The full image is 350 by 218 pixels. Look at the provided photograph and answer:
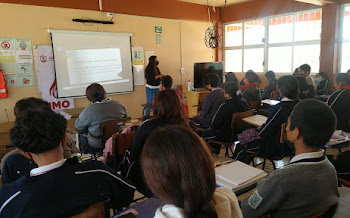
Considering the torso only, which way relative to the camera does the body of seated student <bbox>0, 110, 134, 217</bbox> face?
away from the camera

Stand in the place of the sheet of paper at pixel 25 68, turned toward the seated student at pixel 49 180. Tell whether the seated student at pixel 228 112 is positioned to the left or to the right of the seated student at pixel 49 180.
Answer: left

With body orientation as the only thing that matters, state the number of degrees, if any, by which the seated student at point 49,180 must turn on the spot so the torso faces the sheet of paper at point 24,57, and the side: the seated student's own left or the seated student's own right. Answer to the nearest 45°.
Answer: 0° — they already face it

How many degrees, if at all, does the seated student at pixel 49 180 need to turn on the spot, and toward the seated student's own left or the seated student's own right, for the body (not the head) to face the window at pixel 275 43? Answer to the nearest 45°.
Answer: approximately 45° to the seated student's own right

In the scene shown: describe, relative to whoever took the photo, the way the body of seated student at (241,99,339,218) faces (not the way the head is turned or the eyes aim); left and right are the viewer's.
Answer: facing away from the viewer and to the left of the viewer

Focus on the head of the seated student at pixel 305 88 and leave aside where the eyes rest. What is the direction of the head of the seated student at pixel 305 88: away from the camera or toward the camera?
away from the camera

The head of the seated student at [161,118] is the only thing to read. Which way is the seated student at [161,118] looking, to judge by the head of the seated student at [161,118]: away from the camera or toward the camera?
away from the camera

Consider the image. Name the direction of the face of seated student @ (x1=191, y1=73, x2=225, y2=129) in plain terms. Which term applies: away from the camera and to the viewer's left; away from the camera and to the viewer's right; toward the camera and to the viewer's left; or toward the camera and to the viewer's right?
away from the camera and to the viewer's left

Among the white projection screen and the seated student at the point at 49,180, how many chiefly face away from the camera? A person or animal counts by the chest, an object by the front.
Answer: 1

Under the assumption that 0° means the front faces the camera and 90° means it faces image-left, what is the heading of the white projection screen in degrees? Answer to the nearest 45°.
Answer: approximately 315°

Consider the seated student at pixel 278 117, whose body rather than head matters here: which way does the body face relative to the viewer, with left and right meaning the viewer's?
facing away from the viewer and to the left of the viewer

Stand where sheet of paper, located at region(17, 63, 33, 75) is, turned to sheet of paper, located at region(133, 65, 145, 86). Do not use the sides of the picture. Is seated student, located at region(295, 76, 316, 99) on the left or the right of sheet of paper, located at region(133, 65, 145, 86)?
right

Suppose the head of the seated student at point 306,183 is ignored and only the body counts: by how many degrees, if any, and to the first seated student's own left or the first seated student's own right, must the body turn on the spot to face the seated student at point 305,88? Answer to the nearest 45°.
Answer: approximately 45° to the first seated student's own right
